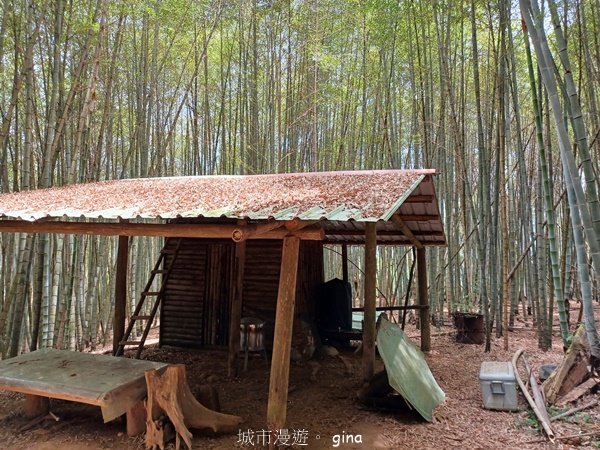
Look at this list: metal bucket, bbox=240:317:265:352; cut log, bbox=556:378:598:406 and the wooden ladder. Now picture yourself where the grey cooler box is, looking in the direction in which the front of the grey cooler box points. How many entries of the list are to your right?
2

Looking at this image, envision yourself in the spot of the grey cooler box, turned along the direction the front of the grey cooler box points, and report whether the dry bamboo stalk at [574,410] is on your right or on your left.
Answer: on your left

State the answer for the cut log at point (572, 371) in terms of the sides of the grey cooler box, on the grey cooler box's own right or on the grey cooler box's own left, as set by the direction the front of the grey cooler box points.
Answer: on the grey cooler box's own left

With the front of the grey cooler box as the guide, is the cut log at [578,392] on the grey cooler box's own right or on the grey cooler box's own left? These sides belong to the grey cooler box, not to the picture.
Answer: on the grey cooler box's own left

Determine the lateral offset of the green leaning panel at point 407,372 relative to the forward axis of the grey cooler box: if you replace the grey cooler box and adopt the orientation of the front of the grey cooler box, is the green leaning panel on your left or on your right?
on your right

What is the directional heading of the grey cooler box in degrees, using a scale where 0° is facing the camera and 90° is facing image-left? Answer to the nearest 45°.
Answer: approximately 0°

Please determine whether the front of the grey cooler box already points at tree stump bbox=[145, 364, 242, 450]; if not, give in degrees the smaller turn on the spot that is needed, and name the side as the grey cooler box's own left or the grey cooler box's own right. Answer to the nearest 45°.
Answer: approximately 45° to the grey cooler box's own right

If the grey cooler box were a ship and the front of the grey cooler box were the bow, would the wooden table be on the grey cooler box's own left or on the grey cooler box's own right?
on the grey cooler box's own right

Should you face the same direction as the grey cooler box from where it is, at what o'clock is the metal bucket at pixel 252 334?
The metal bucket is roughly at 3 o'clock from the grey cooler box.
